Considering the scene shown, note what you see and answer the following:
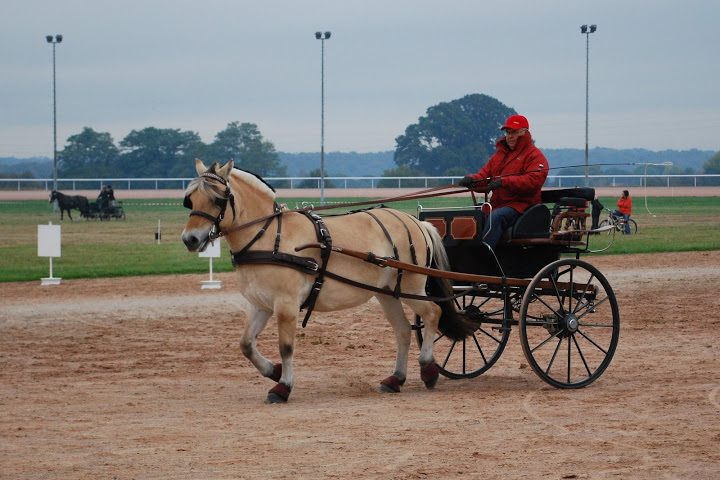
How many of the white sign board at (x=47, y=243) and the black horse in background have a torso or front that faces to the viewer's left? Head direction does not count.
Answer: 1

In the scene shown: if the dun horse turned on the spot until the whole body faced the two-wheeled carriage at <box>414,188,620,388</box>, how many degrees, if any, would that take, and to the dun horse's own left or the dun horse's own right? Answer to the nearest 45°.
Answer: approximately 135° to the dun horse's own left

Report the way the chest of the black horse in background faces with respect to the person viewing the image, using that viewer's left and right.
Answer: facing to the left of the viewer

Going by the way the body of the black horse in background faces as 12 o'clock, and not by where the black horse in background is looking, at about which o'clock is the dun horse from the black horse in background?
The dun horse is roughly at 9 o'clock from the black horse in background.

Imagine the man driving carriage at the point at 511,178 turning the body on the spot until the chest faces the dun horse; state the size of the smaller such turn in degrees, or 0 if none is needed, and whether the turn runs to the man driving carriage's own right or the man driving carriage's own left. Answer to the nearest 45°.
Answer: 0° — they already face it

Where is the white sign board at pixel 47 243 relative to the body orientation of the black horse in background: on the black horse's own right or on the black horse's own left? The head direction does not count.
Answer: on the black horse's own left

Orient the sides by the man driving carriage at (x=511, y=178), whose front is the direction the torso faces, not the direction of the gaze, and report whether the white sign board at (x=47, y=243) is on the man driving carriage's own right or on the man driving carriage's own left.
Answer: on the man driving carriage's own right

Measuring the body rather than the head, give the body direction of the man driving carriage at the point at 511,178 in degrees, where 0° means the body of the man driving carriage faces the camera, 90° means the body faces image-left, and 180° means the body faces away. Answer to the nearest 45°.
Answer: approximately 45°

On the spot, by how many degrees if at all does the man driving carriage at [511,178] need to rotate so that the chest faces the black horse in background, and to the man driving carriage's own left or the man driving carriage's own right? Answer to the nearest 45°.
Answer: approximately 90° to the man driving carriage's own right

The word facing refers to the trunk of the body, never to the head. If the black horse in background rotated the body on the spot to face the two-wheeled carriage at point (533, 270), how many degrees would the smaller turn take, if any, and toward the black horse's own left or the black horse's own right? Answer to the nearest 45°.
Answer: approximately 90° to the black horse's own left
